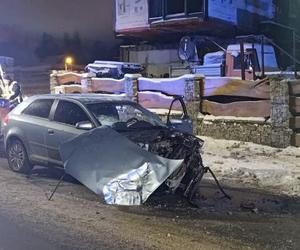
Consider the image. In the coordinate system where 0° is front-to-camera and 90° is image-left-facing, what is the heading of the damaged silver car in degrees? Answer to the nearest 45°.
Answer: approximately 315°

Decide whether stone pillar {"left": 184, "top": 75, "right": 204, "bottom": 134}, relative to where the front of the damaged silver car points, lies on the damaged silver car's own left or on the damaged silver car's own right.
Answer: on the damaged silver car's own left

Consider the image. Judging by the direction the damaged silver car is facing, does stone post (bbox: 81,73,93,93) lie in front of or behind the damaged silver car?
behind

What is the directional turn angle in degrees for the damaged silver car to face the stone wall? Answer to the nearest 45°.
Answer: approximately 90° to its left

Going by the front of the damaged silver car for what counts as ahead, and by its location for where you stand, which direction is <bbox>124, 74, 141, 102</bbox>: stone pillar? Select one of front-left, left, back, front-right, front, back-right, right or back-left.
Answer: back-left

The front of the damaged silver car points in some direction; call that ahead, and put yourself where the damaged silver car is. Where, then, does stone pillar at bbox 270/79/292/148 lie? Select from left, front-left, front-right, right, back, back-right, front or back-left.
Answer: left
